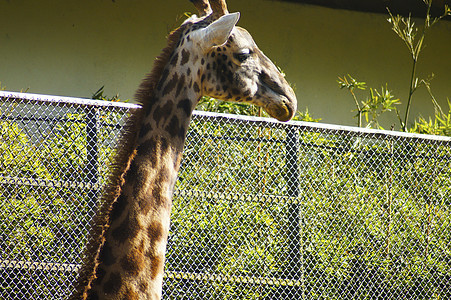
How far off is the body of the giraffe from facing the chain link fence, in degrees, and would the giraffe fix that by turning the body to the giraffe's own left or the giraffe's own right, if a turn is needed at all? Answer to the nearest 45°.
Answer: approximately 90° to the giraffe's own left

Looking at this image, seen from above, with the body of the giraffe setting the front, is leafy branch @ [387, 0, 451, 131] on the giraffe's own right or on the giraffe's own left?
on the giraffe's own left

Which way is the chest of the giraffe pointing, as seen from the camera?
to the viewer's right
